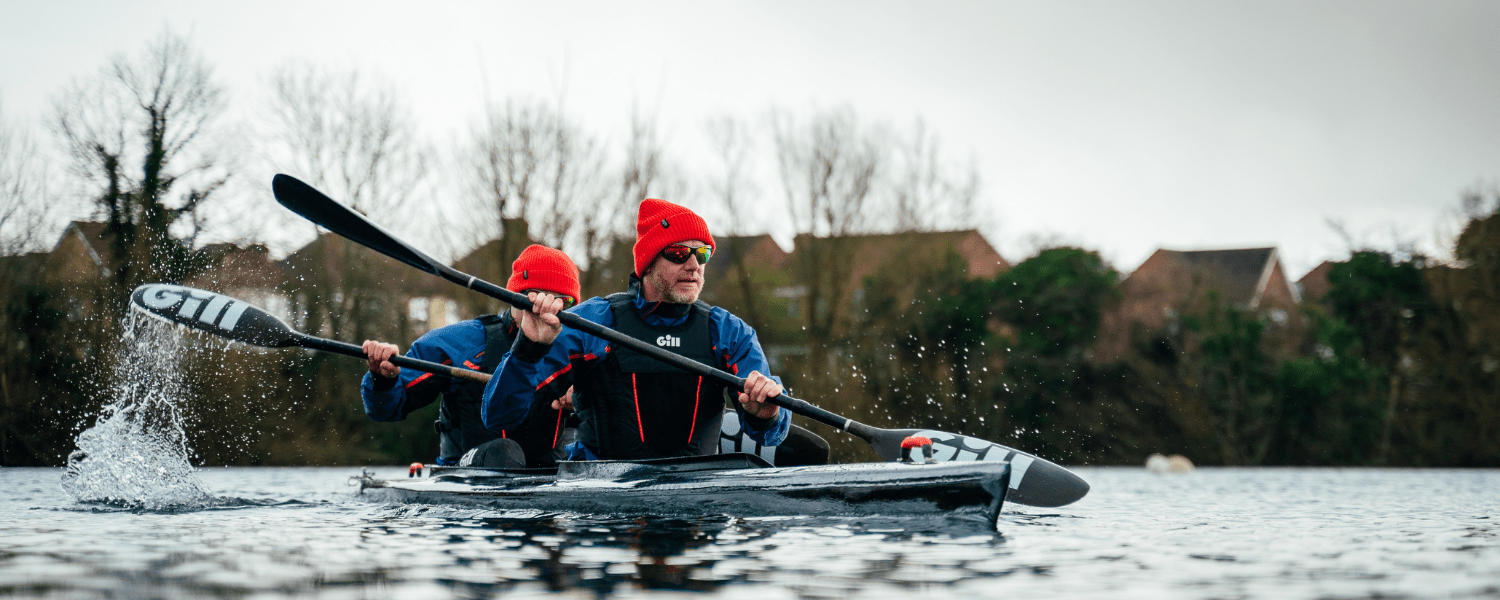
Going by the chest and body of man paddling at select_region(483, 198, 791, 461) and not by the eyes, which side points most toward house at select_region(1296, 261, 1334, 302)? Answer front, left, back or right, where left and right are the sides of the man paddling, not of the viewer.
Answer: left

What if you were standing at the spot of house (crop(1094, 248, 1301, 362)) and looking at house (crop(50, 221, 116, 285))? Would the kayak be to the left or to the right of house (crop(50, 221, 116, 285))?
left

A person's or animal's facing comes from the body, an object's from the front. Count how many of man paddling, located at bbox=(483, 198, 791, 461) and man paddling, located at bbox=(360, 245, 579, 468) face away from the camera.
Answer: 0

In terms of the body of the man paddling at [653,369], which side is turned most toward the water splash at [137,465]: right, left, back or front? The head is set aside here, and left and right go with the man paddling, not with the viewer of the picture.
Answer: back

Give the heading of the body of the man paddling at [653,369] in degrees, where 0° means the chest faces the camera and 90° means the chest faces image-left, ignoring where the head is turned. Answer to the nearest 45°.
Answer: approximately 315°

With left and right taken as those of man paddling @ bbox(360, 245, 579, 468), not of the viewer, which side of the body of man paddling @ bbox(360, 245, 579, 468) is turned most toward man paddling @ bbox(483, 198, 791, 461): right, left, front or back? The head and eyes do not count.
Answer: front

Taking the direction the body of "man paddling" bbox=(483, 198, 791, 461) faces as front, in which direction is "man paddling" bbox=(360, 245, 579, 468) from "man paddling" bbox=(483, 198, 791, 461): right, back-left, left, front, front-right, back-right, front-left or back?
back

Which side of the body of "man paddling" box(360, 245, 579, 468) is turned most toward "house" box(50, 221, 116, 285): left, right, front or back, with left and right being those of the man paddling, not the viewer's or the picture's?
back

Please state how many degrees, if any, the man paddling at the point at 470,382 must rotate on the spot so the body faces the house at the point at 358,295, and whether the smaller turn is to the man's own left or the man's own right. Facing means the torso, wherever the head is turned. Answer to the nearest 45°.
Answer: approximately 135° to the man's own left

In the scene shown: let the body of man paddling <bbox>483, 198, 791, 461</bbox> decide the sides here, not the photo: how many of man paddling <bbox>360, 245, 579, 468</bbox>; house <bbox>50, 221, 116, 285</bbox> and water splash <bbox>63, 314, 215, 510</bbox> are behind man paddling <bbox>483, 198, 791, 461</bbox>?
3
